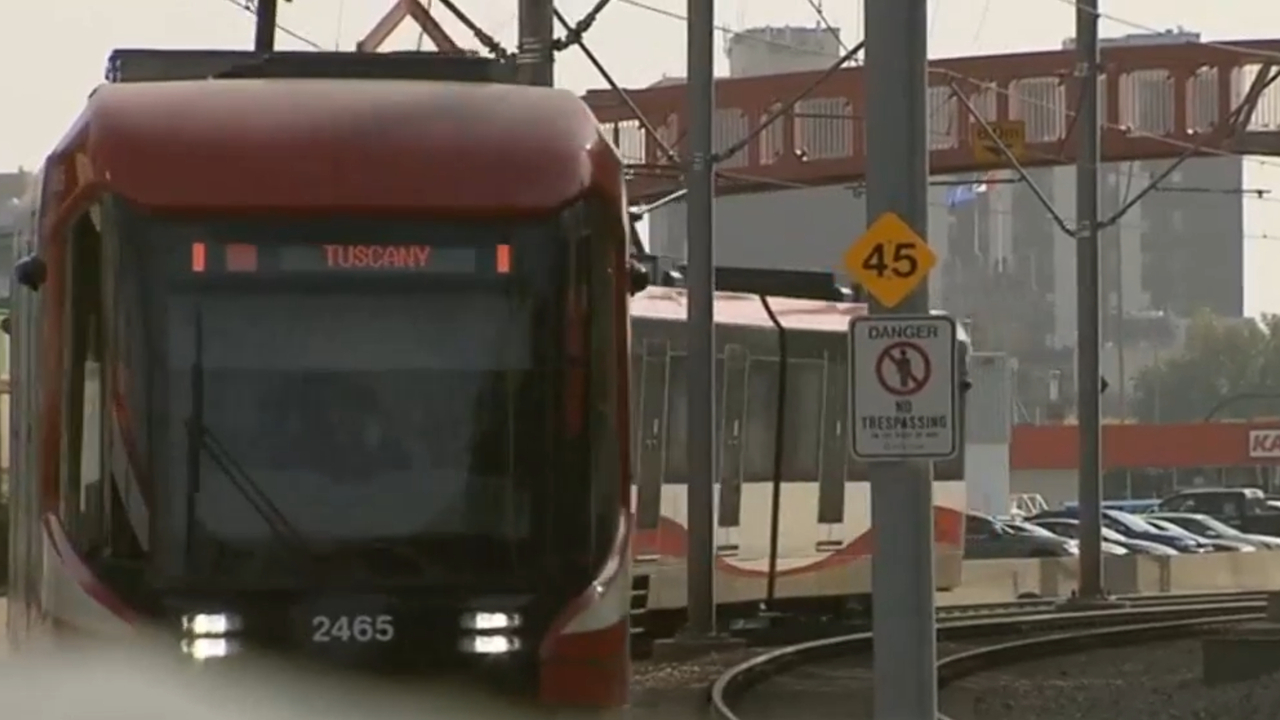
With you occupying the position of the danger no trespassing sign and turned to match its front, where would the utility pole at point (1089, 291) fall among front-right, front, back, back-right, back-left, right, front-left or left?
back

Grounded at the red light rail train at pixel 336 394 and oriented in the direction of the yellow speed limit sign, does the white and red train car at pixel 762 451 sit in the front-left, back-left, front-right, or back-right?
front-left

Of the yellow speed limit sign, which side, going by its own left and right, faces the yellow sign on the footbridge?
back

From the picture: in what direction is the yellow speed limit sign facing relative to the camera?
toward the camera

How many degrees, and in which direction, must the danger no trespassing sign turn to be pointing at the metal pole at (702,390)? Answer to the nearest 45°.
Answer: approximately 180°

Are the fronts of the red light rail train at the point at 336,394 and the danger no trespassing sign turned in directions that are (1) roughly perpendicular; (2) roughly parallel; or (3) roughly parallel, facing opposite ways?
roughly parallel

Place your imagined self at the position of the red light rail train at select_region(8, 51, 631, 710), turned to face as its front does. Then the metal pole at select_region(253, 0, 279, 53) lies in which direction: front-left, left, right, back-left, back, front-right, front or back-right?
back

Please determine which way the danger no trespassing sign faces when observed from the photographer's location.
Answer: facing the viewer
